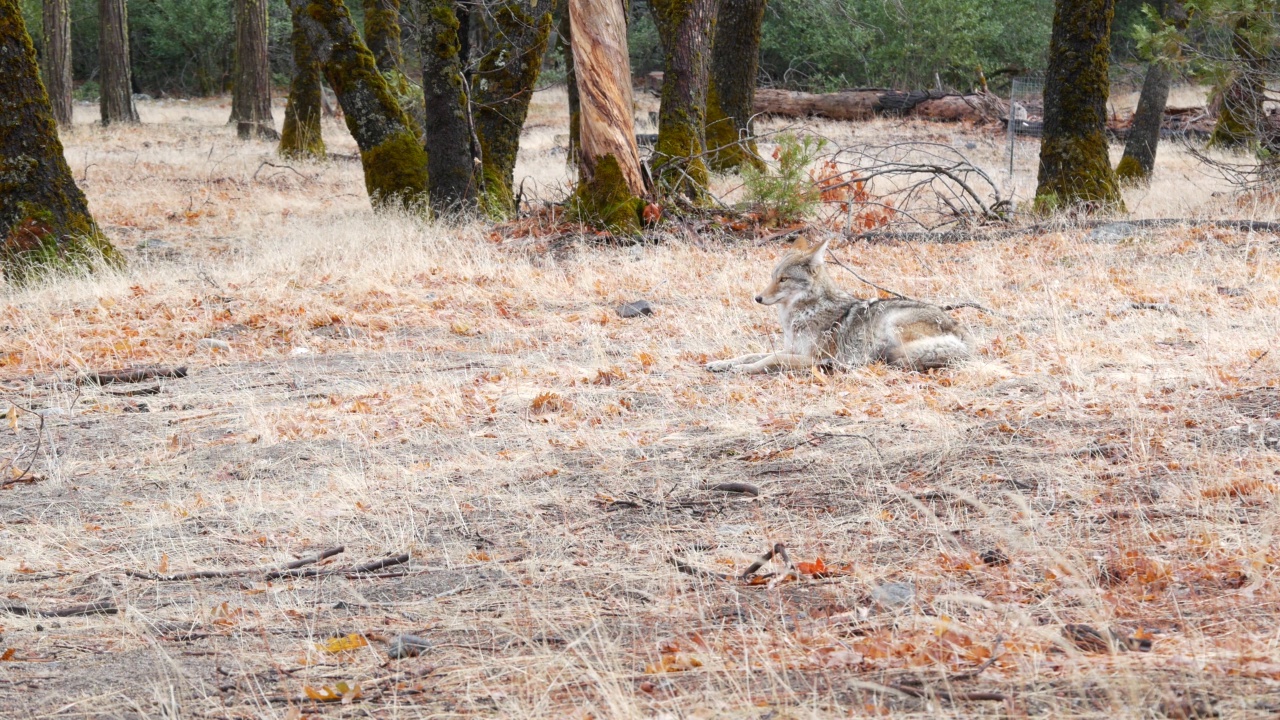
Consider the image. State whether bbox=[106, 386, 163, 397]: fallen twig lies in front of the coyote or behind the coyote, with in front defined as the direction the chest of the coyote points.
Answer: in front

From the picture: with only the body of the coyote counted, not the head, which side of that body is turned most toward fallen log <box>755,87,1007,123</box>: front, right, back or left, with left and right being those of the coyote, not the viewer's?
right

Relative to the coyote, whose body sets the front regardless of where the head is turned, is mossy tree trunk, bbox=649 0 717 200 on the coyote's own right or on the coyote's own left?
on the coyote's own right

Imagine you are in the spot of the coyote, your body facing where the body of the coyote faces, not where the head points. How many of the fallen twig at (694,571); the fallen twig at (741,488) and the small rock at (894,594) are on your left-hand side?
3

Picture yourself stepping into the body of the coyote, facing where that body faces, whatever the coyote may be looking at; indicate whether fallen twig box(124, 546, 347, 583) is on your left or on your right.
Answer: on your left

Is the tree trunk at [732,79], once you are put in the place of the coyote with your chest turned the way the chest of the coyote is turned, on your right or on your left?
on your right

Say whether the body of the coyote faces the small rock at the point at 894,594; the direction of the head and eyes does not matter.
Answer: no

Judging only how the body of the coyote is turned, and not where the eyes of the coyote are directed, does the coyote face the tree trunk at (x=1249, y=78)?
no

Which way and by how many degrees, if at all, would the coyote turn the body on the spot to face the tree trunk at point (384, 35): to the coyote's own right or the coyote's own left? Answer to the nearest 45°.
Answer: approximately 45° to the coyote's own right

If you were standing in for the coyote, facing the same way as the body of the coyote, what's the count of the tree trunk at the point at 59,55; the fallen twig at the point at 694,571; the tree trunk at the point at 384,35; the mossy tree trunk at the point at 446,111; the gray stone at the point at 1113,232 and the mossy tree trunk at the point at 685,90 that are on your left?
1

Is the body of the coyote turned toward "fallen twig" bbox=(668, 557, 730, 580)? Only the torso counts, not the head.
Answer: no

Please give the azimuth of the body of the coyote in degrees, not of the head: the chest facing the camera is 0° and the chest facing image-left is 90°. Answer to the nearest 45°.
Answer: approximately 90°

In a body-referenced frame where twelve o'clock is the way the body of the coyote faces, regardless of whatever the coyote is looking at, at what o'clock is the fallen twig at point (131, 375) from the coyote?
The fallen twig is roughly at 12 o'clock from the coyote.
